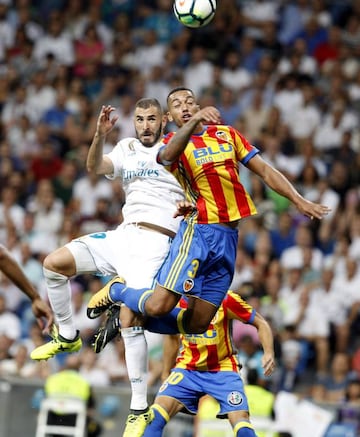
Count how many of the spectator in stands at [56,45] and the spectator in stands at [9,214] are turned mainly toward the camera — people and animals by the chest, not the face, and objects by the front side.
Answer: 2

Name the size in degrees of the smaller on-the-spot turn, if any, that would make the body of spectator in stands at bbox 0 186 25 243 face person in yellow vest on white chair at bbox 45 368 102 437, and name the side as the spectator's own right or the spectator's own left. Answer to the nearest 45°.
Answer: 0° — they already face them

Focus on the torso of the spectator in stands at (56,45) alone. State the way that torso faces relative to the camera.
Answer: toward the camera

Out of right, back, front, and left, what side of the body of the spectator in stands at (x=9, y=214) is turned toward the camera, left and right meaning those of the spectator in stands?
front

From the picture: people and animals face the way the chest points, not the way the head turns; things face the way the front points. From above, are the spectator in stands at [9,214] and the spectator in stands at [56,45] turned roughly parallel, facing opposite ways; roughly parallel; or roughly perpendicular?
roughly parallel

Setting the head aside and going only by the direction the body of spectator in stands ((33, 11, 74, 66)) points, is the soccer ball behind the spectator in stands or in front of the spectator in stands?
in front

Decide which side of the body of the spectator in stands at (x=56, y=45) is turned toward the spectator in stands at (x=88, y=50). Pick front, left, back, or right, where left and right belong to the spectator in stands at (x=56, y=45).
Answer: left

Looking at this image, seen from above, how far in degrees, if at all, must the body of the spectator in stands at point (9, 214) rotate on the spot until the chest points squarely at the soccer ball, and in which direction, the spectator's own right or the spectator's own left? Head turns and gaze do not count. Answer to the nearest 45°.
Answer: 0° — they already face it

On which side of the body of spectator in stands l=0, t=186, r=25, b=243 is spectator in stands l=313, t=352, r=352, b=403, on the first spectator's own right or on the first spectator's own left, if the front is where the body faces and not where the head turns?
on the first spectator's own left
